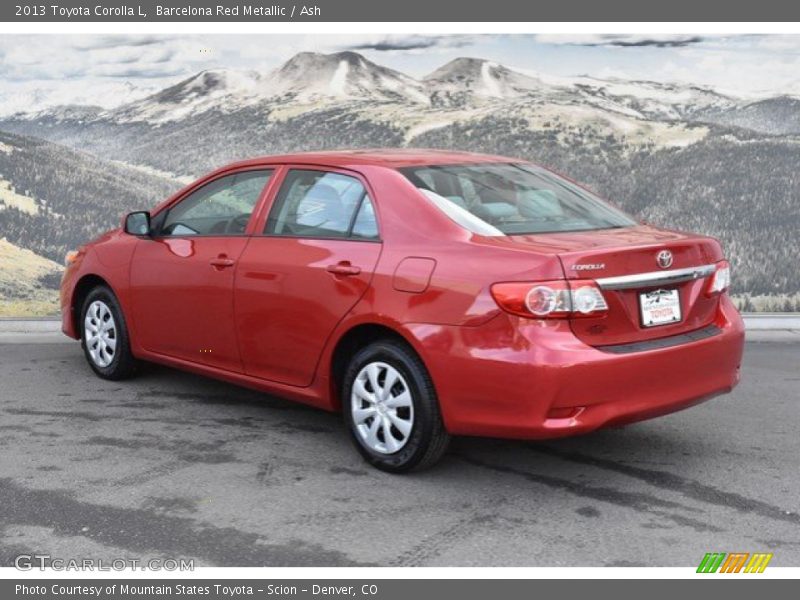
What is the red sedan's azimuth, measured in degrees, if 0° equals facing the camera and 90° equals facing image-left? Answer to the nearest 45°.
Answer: approximately 135°

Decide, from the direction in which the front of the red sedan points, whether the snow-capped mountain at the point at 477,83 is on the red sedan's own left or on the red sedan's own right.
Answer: on the red sedan's own right

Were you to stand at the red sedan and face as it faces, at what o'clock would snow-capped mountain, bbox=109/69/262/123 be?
The snow-capped mountain is roughly at 1 o'clock from the red sedan.

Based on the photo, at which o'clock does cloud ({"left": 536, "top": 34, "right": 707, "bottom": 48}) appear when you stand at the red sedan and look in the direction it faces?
The cloud is roughly at 2 o'clock from the red sedan.

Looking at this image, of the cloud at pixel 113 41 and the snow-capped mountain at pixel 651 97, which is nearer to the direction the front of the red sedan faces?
the cloud

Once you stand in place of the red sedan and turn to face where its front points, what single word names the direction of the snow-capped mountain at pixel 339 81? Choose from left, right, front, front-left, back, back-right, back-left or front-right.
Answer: front-right
